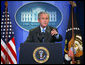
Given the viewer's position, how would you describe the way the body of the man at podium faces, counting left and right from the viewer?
facing the viewer

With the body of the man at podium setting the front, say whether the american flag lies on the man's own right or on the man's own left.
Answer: on the man's own right
